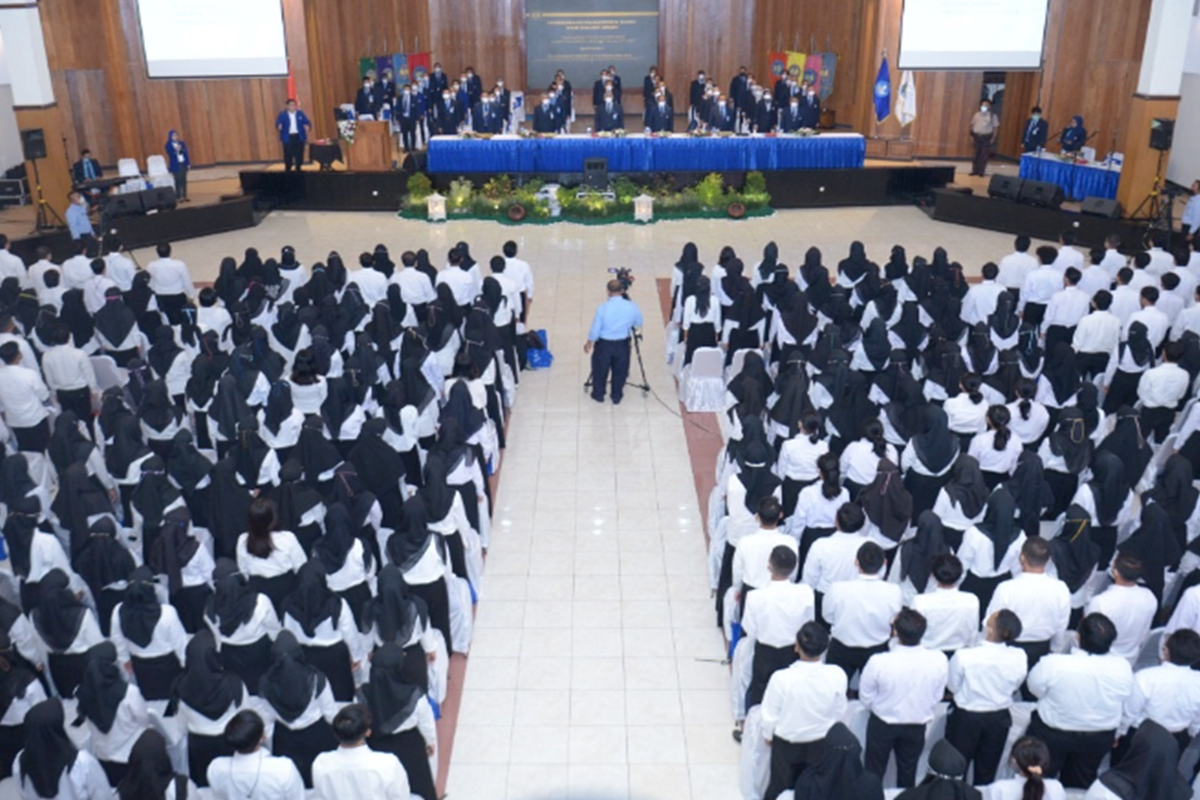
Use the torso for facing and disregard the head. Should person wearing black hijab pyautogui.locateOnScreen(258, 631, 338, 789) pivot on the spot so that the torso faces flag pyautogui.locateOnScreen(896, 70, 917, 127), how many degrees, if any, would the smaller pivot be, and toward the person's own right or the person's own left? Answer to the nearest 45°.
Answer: approximately 45° to the person's own right

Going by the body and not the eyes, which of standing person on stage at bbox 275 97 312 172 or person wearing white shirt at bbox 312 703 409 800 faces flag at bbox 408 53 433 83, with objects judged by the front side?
the person wearing white shirt

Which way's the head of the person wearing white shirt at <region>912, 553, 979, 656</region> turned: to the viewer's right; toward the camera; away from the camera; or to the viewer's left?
away from the camera

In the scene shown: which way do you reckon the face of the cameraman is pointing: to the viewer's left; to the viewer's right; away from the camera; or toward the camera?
away from the camera

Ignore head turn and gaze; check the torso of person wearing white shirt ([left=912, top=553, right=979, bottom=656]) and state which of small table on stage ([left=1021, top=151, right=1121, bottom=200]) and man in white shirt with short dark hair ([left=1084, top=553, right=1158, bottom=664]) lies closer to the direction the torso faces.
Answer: the small table on stage

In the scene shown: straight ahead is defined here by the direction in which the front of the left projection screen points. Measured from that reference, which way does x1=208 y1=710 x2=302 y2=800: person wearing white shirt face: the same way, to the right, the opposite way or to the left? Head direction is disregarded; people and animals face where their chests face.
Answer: the opposite way

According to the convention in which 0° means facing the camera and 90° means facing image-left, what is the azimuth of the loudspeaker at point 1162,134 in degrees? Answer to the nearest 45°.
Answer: approximately 45°

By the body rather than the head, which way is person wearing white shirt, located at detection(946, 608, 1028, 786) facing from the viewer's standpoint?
away from the camera

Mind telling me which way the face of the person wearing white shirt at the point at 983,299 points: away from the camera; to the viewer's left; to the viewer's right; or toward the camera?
away from the camera

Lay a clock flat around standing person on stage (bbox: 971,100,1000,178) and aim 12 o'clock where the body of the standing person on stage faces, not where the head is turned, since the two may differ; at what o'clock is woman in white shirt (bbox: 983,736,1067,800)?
The woman in white shirt is roughly at 12 o'clock from the standing person on stage.

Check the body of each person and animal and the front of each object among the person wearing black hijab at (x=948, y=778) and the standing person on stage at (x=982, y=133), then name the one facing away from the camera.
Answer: the person wearing black hijab

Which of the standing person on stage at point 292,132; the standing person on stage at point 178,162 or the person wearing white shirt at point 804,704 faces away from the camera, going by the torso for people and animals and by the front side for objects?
the person wearing white shirt
